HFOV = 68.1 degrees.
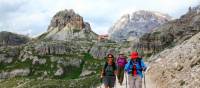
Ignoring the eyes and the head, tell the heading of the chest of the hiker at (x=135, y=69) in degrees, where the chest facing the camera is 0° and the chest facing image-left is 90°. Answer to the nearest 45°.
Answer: approximately 0°

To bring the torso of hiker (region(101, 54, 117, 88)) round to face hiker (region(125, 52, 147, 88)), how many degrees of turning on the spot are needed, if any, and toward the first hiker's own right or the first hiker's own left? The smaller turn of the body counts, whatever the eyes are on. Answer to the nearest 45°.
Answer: approximately 45° to the first hiker's own left

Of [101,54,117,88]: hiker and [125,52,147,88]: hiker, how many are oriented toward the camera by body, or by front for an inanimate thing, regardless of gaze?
2
